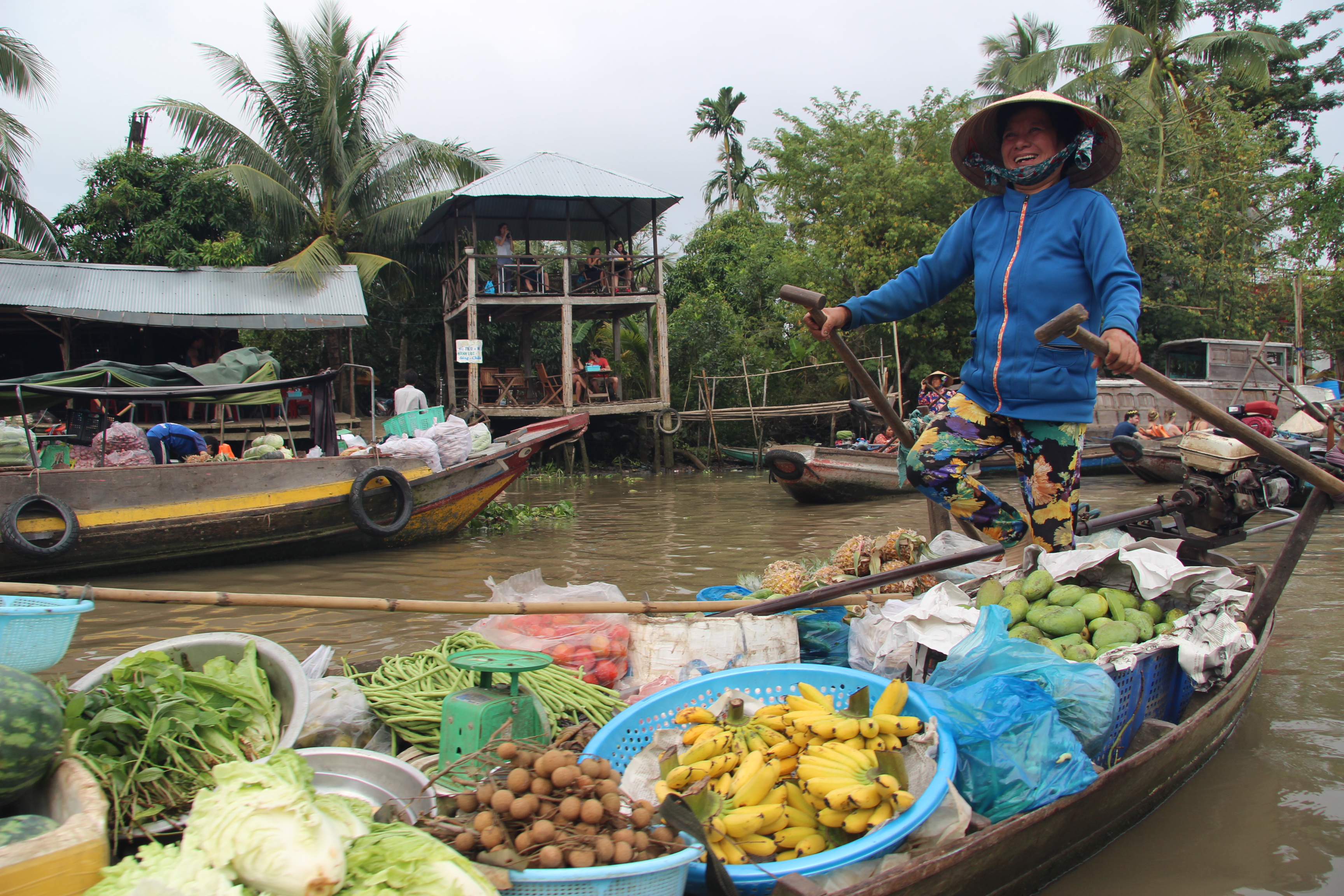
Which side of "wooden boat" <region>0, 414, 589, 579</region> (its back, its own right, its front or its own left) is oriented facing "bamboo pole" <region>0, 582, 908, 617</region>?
right

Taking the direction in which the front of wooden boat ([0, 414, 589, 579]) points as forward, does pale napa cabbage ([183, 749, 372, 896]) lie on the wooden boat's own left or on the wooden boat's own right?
on the wooden boat's own right

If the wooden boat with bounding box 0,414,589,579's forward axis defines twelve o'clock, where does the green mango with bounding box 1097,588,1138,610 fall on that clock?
The green mango is roughly at 2 o'clock from the wooden boat.

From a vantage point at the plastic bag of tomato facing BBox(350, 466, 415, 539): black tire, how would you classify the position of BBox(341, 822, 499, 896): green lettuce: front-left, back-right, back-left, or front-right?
back-left

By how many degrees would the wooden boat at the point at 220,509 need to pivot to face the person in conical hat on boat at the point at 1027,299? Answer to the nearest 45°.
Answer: approximately 45° to its right

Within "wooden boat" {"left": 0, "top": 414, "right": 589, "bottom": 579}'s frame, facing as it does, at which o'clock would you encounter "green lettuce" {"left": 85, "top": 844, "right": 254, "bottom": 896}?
The green lettuce is roughly at 3 o'clock from the wooden boat.

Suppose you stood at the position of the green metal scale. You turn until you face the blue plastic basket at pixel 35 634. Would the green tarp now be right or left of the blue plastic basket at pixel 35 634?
right

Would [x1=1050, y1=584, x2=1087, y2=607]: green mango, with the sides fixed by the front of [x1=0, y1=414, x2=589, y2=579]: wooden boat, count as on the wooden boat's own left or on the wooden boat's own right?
on the wooden boat's own right

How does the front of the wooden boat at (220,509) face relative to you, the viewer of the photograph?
facing to the right of the viewer

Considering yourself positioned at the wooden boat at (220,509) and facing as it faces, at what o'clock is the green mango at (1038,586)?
The green mango is roughly at 2 o'clock from the wooden boat.

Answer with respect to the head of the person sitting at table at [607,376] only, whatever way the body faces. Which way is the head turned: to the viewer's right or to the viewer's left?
to the viewer's left

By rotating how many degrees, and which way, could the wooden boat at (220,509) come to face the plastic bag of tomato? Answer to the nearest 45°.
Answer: approximately 90° to its right

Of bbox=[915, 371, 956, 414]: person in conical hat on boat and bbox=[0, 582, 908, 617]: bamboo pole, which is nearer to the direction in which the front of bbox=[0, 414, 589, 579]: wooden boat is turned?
the person in conical hat on boat

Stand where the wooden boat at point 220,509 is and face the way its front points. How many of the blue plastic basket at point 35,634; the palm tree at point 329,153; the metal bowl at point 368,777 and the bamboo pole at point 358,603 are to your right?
3

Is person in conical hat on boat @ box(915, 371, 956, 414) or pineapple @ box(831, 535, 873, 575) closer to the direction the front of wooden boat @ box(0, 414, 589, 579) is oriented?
the person in conical hat on boat
